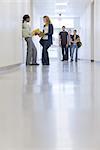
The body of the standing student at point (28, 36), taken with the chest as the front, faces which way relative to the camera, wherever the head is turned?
to the viewer's right

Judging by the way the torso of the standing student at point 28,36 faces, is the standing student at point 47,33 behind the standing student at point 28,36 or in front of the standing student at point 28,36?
in front
